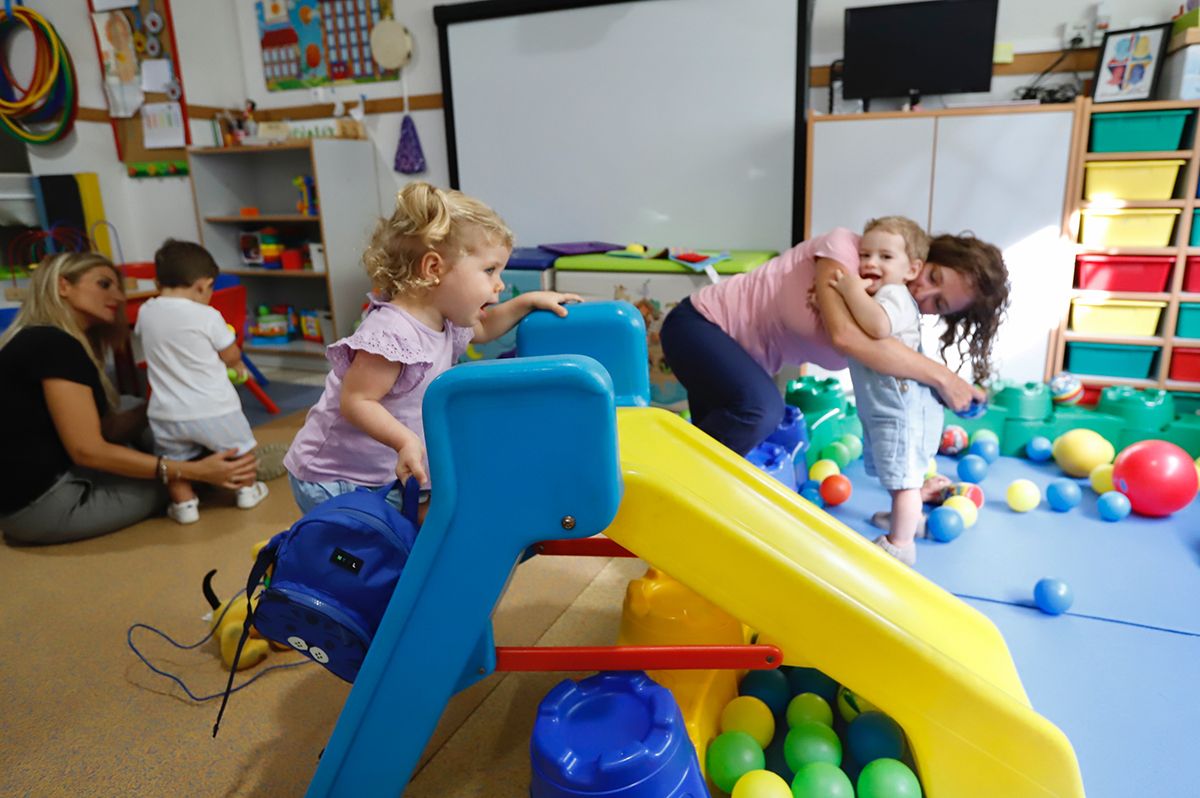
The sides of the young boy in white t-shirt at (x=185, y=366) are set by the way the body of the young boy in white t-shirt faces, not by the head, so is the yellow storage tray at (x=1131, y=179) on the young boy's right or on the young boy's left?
on the young boy's right

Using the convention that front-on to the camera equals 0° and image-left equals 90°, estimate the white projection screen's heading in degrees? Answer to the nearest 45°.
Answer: approximately 0°

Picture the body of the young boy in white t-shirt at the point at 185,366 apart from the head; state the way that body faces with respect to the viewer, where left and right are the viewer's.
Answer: facing away from the viewer and to the right of the viewer

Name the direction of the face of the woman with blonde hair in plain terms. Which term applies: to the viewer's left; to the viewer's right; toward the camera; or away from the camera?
to the viewer's right

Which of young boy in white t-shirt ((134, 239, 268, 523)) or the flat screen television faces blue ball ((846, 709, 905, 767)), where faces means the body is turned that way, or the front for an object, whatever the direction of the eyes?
the flat screen television

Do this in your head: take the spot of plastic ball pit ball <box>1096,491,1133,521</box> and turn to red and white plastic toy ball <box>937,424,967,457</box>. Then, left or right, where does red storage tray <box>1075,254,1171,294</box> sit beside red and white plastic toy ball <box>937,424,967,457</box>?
right

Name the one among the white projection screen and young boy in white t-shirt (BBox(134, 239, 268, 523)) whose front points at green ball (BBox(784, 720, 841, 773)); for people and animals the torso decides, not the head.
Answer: the white projection screen

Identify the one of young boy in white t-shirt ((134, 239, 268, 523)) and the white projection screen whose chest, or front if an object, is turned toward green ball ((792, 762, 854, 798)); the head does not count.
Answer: the white projection screen

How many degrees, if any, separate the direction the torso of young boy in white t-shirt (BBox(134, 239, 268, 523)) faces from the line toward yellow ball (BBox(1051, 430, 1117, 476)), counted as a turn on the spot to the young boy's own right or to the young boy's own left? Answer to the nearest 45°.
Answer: approximately 90° to the young boy's own right

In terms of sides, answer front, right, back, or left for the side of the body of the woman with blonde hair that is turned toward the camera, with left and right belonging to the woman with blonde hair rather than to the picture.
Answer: right

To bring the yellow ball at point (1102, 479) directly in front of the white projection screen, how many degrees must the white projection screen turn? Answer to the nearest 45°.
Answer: approximately 45° to its left

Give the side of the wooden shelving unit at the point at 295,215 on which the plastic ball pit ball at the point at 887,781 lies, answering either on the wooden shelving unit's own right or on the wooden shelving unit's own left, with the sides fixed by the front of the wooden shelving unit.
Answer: on the wooden shelving unit's own left

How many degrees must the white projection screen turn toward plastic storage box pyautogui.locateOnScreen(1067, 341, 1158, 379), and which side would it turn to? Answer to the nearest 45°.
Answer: approximately 45° to its left
